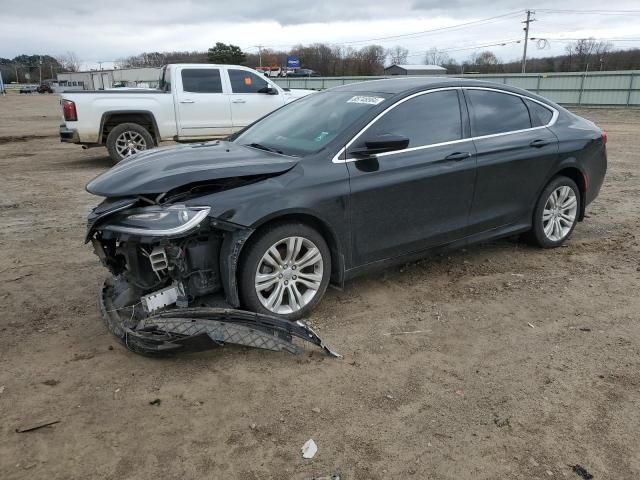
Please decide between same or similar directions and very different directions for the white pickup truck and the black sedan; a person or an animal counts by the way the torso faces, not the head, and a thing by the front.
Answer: very different directions

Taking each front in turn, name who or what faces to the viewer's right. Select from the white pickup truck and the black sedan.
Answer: the white pickup truck

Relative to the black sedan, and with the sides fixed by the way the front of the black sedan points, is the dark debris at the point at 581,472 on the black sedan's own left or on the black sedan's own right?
on the black sedan's own left

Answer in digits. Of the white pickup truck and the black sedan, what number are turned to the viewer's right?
1

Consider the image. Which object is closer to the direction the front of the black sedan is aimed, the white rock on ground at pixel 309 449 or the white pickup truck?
the white rock on ground

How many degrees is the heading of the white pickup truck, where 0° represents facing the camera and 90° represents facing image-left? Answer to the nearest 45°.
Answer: approximately 270°

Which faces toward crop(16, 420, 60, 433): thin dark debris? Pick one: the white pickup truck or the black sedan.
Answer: the black sedan

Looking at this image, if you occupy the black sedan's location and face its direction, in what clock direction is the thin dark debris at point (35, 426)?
The thin dark debris is roughly at 12 o'clock from the black sedan.

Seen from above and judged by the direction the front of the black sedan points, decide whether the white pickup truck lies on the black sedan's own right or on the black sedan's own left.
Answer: on the black sedan's own right

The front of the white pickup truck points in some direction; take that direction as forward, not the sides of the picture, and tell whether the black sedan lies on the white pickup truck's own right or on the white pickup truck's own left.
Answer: on the white pickup truck's own right

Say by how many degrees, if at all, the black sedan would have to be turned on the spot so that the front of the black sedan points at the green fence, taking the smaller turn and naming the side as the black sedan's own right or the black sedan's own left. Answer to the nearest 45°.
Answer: approximately 180°

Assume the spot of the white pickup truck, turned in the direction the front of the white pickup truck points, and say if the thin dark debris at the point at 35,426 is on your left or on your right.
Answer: on your right

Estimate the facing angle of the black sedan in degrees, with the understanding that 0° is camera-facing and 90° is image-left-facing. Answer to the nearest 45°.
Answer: approximately 45°
